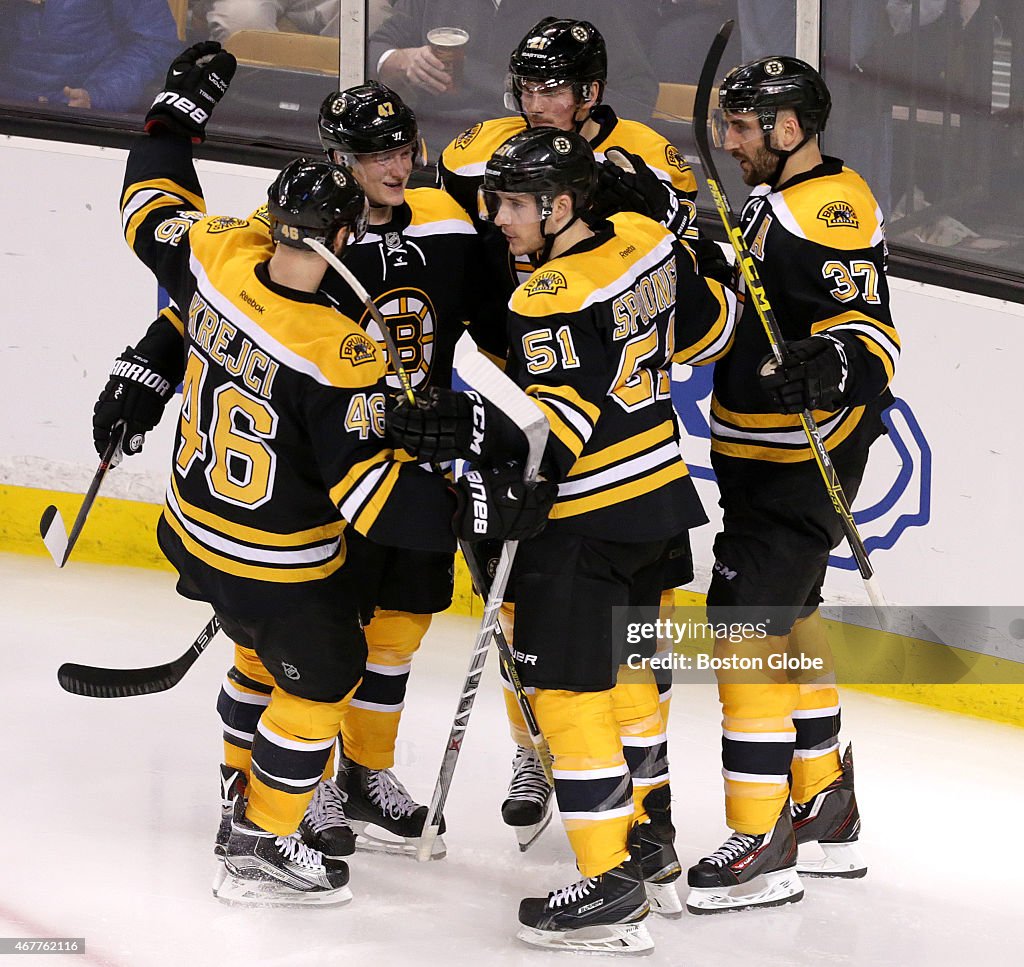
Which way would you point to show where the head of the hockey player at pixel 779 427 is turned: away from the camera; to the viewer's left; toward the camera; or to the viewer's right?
to the viewer's left

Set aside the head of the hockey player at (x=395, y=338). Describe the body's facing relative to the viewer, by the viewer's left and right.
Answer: facing the viewer and to the right of the viewer

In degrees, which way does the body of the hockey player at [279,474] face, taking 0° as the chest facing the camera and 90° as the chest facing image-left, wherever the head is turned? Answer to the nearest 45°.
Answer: approximately 225°

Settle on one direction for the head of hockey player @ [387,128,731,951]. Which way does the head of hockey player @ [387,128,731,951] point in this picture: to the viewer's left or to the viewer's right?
to the viewer's left

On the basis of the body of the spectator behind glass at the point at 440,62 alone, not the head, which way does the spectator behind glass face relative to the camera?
toward the camera

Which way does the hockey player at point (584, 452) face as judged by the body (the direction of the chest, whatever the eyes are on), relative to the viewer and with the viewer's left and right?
facing away from the viewer and to the left of the viewer

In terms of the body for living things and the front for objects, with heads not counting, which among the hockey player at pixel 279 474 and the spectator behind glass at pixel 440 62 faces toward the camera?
the spectator behind glass

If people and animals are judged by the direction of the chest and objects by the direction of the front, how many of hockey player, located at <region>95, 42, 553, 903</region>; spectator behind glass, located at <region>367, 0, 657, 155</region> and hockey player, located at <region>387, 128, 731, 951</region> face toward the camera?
1

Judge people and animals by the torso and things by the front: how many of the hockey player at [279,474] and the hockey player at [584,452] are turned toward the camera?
0

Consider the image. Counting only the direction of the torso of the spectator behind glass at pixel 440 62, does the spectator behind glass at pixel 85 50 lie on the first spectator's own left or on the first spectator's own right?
on the first spectator's own right

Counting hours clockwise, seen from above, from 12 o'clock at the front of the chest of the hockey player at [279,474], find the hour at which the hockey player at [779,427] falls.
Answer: the hockey player at [779,427] is roughly at 1 o'clock from the hockey player at [279,474].

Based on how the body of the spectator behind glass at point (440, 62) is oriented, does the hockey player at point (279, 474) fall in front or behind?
in front

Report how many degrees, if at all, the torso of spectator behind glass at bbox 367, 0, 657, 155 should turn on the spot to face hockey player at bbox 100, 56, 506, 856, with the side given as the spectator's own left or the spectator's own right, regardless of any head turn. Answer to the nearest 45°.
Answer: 0° — they already face them

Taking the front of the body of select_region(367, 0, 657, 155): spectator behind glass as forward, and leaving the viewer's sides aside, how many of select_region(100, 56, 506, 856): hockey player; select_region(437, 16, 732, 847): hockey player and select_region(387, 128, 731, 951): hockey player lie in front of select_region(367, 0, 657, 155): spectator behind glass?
3

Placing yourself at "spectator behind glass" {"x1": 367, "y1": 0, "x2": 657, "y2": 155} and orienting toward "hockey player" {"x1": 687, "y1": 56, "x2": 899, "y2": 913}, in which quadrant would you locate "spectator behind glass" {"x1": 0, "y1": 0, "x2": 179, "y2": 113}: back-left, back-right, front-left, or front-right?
back-right

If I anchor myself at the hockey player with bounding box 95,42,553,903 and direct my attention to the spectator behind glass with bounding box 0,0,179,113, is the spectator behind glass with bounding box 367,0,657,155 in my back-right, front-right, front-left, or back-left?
front-right
